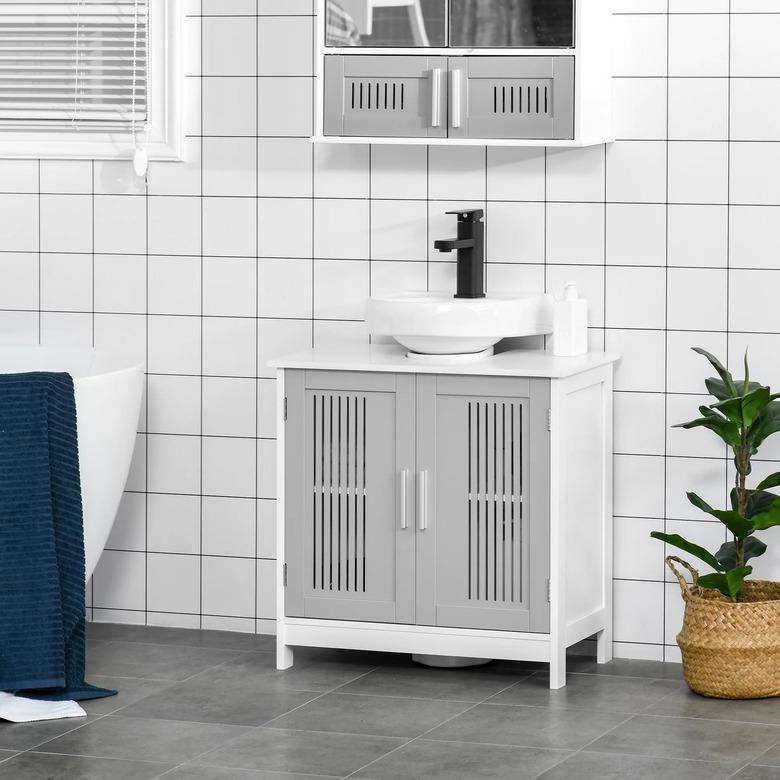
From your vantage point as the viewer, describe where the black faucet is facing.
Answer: facing the viewer and to the left of the viewer

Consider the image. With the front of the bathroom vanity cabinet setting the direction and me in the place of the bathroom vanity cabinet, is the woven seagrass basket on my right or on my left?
on my left

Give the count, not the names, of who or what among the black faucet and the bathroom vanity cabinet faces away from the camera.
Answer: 0

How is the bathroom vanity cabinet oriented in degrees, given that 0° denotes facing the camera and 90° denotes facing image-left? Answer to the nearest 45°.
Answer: approximately 45°
